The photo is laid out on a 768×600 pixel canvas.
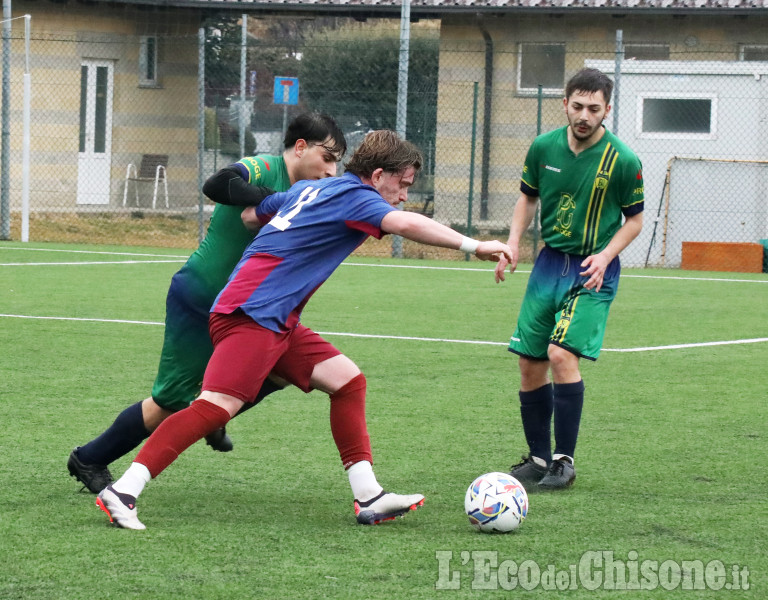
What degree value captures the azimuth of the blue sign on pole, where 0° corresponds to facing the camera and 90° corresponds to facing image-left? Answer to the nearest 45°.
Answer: approximately 0°

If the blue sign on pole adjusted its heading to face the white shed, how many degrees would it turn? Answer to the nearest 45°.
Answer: approximately 45° to its left

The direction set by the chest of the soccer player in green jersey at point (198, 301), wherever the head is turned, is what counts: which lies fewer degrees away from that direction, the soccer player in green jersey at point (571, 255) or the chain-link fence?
the soccer player in green jersey

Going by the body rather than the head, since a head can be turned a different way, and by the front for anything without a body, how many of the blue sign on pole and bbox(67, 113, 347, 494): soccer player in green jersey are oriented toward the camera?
1

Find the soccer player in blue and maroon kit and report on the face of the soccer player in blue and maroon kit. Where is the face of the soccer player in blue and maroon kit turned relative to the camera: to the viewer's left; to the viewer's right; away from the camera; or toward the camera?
to the viewer's right

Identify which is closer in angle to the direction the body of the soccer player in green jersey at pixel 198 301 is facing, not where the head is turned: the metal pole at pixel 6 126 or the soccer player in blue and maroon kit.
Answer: the soccer player in blue and maroon kit

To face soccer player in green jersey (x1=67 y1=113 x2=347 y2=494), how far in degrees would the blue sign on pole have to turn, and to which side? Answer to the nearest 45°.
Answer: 0° — it already faces them

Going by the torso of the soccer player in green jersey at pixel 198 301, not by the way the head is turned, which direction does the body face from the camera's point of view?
to the viewer's right

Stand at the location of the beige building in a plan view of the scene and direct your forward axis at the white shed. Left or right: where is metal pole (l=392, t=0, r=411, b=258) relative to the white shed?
right

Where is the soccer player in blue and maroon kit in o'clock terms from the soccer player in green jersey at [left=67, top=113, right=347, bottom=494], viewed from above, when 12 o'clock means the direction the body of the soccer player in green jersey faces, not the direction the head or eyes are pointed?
The soccer player in blue and maroon kit is roughly at 2 o'clock from the soccer player in green jersey.

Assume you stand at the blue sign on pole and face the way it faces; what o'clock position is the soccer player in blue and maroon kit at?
The soccer player in blue and maroon kit is roughly at 12 o'clock from the blue sign on pole.

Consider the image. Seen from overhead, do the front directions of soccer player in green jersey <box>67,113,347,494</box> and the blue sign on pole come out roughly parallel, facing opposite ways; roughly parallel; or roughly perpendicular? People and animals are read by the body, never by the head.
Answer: roughly perpendicular

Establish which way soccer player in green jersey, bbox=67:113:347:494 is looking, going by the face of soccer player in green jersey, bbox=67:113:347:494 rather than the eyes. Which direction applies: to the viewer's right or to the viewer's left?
to the viewer's right

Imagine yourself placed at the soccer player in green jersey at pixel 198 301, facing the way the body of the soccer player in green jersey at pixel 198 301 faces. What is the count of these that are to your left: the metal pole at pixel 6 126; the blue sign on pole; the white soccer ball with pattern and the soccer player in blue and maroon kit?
2

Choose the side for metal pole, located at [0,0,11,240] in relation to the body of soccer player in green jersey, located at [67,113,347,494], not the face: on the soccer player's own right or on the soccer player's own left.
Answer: on the soccer player's own left

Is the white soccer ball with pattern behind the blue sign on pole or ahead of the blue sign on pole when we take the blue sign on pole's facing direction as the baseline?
ahead
